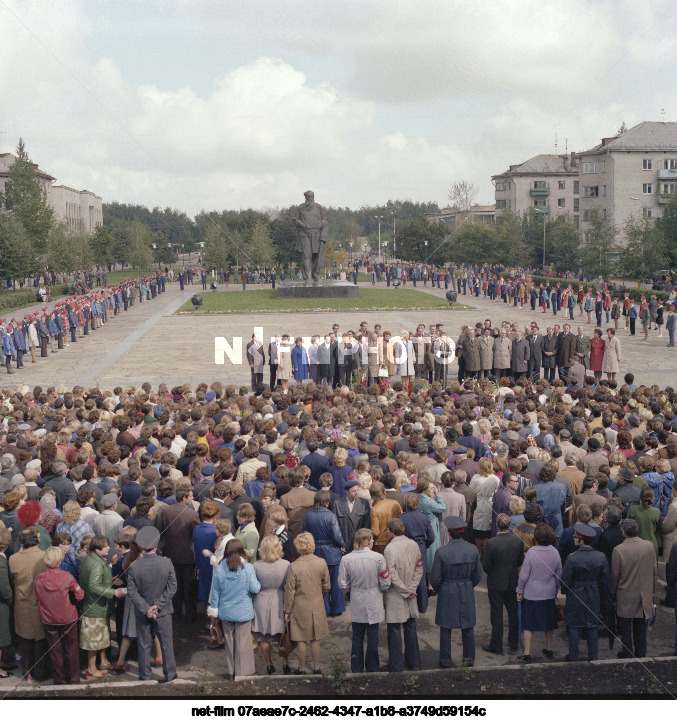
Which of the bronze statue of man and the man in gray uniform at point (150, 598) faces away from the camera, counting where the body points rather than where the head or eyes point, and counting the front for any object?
the man in gray uniform

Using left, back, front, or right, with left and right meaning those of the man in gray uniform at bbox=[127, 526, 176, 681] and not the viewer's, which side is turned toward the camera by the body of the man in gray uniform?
back

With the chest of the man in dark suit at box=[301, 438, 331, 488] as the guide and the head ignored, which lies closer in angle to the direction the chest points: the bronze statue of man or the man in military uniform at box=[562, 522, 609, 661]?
the bronze statue of man

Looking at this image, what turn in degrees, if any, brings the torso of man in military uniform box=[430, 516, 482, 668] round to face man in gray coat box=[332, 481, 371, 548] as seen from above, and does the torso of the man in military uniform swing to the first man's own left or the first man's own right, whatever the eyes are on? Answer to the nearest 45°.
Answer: approximately 45° to the first man's own left

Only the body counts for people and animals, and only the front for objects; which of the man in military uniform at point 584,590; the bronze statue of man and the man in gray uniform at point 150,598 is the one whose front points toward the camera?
the bronze statue of man

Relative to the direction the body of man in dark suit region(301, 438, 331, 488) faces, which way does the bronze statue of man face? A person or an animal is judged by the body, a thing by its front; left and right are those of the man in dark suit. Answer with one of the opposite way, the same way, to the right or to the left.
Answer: the opposite way

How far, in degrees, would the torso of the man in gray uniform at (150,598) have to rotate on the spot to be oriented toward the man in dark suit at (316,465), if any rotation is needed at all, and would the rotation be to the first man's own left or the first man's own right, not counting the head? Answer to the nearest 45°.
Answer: approximately 45° to the first man's own right

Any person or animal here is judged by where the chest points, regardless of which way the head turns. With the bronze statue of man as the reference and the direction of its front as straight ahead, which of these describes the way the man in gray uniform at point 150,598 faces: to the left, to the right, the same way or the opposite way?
the opposite way

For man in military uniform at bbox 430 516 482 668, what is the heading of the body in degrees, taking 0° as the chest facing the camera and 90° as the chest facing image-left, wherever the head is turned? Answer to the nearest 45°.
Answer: approximately 180°

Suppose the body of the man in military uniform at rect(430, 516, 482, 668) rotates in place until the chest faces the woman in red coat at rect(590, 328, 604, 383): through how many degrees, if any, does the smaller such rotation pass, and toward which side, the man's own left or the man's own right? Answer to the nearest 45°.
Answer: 0° — they already face them

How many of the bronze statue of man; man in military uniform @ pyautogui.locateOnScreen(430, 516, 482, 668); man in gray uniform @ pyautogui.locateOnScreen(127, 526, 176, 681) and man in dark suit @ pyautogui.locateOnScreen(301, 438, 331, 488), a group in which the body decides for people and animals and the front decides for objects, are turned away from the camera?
3

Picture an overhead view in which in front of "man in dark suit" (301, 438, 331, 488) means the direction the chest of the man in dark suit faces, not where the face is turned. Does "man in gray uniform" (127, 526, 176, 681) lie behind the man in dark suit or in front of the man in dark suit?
behind

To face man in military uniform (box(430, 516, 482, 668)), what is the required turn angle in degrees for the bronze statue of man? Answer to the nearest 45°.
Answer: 0° — it already faces them

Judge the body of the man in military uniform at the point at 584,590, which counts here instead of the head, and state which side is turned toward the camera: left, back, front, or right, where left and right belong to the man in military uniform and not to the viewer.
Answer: back

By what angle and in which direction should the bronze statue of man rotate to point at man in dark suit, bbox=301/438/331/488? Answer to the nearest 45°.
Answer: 0° — it already faces them

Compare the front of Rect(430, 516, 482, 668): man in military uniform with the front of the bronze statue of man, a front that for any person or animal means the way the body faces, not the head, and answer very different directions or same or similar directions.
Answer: very different directions

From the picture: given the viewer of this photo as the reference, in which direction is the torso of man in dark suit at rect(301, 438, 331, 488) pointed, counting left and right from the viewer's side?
facing away from the viewer

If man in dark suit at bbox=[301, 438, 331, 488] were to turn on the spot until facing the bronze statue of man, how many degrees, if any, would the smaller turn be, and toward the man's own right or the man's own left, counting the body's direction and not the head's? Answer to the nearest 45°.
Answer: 0° — they already face it

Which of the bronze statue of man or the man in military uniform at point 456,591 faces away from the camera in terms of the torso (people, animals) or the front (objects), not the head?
the man in military uniform

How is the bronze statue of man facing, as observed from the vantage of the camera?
facing the viewer

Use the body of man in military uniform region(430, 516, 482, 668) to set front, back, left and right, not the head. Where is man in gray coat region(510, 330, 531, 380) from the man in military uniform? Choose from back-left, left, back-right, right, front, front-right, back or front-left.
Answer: front
